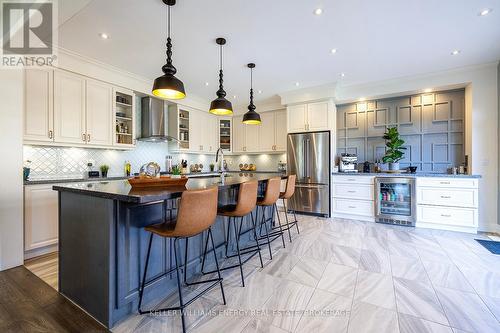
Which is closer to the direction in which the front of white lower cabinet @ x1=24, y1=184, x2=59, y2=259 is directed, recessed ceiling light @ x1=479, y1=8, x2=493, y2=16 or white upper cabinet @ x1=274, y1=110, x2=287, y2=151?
the recessed ceiling light

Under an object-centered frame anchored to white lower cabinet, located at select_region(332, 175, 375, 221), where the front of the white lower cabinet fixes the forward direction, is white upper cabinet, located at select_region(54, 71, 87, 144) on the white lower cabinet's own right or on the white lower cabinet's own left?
on the white lower cabinet's own right

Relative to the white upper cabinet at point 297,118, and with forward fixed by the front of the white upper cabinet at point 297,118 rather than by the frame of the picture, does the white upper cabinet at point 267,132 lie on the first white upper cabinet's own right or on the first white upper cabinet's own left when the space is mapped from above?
on the first white upper cabinet's own right

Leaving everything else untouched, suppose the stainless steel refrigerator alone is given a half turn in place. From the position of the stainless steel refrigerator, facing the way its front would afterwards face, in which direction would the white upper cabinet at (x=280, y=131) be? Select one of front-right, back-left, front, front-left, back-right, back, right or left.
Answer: front-left

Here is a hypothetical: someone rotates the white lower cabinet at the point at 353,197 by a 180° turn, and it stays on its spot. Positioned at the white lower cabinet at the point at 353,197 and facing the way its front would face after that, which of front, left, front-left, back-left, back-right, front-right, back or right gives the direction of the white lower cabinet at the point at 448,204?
right

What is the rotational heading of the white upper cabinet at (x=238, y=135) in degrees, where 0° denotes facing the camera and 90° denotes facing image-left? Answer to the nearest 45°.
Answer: approximately 0°

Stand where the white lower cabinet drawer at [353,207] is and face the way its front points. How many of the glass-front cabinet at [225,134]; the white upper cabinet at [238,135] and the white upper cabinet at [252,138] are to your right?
3

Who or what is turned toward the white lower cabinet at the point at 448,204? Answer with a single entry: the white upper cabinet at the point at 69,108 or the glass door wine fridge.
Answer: the white upper cabinet

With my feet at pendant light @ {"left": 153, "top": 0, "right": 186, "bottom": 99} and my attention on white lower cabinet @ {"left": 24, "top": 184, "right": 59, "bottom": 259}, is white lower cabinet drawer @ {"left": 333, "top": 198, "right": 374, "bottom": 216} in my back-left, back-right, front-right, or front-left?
back-right

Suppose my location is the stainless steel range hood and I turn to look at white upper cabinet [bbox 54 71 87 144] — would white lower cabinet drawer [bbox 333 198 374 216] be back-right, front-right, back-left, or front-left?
back-left

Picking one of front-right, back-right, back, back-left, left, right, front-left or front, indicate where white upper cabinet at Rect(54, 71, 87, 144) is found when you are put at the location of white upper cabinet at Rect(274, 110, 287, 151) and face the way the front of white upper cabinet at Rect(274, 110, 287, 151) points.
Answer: front-right
